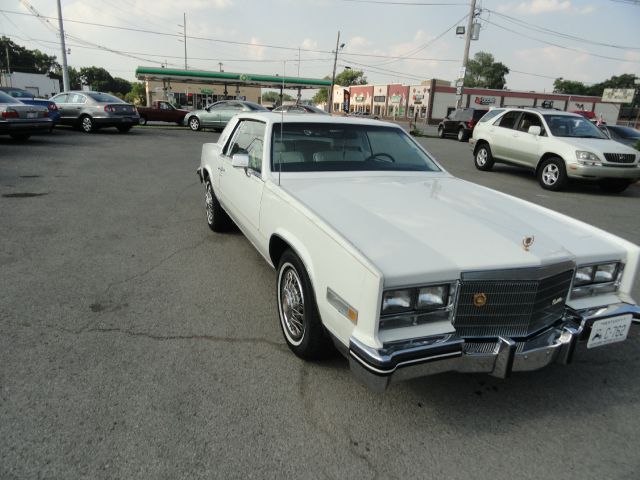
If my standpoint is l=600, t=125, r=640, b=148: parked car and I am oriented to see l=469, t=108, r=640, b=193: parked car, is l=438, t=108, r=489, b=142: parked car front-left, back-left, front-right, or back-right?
back-right

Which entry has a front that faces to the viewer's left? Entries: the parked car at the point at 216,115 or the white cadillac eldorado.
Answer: the parked car

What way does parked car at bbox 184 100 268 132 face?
to the viewer's left

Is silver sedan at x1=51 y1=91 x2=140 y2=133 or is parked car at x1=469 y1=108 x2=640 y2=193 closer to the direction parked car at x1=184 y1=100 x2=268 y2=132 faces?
the silver sedan

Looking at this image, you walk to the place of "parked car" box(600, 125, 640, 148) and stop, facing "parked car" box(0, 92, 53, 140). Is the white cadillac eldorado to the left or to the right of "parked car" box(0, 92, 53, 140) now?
left

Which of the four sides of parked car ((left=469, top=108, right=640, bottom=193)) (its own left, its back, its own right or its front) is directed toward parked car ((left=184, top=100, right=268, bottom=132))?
back

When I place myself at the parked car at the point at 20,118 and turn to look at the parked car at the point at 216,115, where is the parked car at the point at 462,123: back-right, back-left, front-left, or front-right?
front-right

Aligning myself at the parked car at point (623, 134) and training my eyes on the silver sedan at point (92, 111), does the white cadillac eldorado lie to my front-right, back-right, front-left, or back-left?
front-left

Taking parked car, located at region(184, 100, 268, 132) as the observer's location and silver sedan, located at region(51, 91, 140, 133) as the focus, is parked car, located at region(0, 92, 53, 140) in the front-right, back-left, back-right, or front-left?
front-left

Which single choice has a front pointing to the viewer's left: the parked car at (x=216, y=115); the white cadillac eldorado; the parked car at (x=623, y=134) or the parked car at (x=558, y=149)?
the parked car at (x=216, y=115)

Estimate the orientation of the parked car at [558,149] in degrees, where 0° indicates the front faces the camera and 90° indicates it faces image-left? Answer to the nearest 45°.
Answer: approximately 315°

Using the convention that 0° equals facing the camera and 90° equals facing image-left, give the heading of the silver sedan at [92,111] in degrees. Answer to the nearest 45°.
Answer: approximately 135°

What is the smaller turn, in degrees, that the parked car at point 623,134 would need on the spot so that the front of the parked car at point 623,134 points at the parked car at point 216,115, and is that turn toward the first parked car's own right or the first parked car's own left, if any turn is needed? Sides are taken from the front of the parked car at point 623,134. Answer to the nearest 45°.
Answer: approximately 135° to the first parked car's own right

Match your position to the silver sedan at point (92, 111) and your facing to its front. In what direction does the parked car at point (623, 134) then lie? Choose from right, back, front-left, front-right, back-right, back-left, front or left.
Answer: back

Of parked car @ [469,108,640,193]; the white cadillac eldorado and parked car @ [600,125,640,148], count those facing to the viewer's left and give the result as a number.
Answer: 0

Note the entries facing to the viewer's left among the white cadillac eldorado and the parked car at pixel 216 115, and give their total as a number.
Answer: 1

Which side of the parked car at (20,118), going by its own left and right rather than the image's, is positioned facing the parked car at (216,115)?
right
